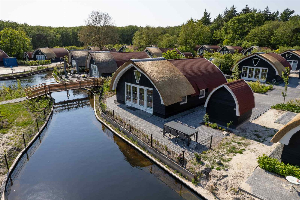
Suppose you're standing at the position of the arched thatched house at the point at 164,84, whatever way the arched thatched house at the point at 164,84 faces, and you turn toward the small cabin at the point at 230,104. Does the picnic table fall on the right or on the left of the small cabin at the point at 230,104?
right

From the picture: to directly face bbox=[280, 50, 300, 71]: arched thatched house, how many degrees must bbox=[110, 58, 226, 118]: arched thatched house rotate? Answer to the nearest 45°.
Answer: approximately 180°

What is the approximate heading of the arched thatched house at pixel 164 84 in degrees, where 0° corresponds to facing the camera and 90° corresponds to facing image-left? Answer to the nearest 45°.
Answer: approximately 45°

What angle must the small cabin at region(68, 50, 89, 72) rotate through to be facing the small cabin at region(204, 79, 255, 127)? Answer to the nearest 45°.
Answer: approximately 45° to its left

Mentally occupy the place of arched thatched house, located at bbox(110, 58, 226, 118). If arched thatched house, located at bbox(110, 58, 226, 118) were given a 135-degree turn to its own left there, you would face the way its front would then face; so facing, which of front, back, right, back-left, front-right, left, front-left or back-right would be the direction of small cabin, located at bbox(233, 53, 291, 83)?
front-left

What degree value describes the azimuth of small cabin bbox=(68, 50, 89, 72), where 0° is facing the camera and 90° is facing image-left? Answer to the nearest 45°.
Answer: approximately 45°

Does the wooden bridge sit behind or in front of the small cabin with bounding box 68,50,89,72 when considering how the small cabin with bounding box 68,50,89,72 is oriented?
in front

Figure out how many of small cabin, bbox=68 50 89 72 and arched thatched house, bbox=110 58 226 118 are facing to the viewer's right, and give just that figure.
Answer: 0

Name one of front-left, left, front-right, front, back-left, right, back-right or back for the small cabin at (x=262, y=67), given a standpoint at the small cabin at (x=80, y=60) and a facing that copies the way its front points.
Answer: left

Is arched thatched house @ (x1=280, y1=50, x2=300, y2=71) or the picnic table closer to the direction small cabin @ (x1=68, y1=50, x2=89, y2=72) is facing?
the picnic table

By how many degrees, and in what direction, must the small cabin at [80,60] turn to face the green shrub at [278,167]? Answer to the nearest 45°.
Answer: approximately 45° to its left
